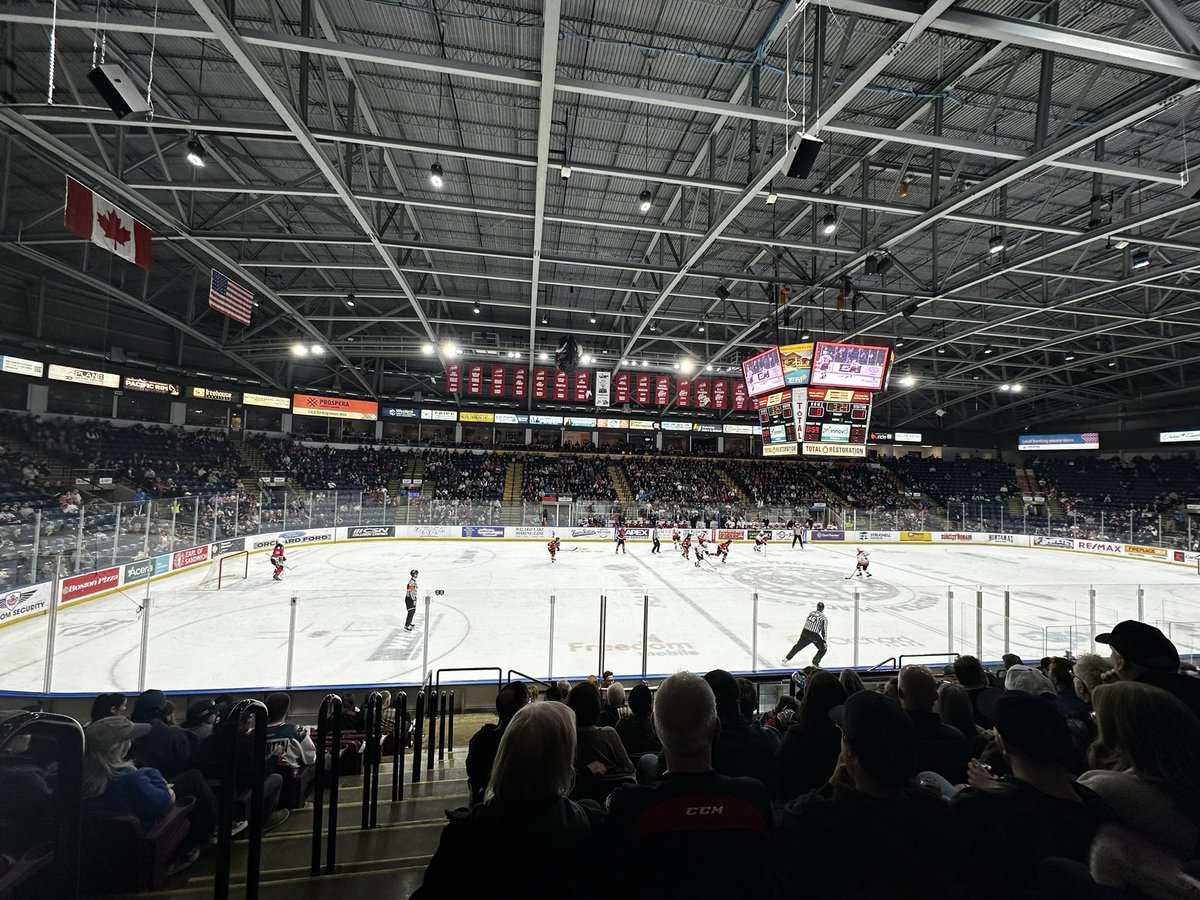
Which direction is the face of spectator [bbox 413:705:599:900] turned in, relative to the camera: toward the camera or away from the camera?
away from the camera

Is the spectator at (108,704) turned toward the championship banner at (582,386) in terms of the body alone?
yes

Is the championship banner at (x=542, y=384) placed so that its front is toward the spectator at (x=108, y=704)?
yes

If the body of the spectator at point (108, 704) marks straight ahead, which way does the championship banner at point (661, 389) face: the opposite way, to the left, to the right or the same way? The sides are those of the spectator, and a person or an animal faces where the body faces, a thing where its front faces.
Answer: the opposite way

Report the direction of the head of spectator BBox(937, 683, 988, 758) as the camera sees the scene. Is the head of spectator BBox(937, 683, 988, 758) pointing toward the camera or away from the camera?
away from the camera

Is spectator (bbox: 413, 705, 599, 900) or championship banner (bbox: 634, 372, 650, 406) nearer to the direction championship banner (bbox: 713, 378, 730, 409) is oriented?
the spectator

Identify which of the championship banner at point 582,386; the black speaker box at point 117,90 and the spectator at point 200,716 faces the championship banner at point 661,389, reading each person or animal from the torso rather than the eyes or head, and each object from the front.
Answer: the spectator

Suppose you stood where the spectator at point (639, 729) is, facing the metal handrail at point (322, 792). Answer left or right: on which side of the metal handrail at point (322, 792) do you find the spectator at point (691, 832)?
left

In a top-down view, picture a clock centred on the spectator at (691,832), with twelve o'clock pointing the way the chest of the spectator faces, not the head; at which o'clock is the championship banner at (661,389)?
The championship banner is roughly at 12 o'clock from the spectator.
